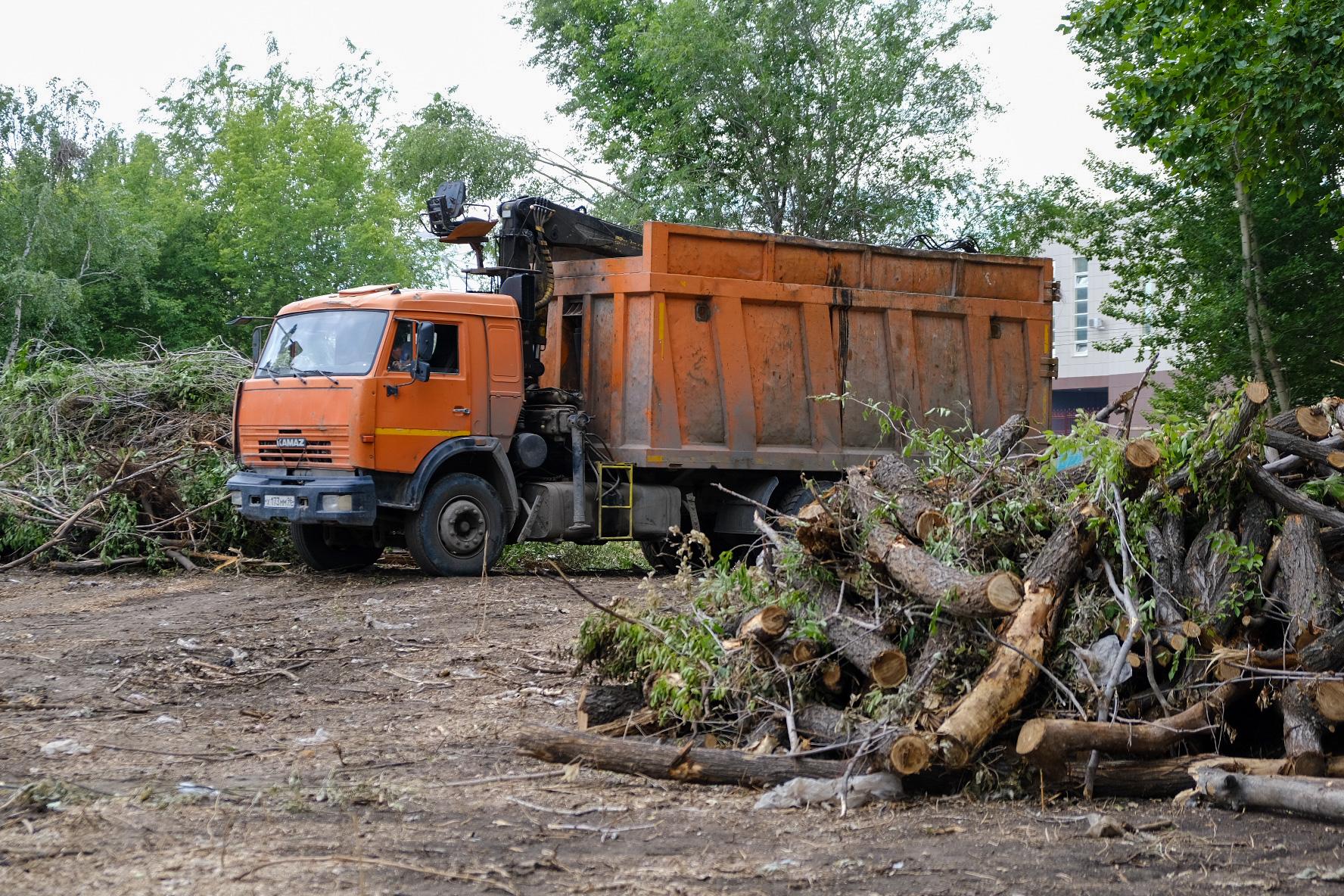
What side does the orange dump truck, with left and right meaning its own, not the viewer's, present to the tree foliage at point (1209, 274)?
back

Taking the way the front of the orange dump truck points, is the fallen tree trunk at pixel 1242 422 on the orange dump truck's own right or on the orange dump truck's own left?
on the orange dump truck's own left

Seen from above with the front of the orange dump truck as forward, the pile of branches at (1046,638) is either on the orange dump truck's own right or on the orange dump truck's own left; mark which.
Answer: on the orange dump truck's own left

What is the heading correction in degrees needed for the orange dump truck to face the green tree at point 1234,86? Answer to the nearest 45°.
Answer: approximately 135° to its left

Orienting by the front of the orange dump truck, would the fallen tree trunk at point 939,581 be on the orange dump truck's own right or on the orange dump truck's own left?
on the orange dump truck's own left

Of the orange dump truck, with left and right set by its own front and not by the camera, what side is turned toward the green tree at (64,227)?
right

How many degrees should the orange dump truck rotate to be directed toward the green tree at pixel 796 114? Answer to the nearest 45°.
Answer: approximately 135° to its right

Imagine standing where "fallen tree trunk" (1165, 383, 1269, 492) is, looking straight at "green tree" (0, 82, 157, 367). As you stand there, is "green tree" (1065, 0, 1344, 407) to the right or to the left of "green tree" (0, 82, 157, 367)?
right

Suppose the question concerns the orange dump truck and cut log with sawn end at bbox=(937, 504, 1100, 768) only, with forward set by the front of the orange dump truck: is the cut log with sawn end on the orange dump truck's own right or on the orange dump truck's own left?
on the orange dump truck's own left

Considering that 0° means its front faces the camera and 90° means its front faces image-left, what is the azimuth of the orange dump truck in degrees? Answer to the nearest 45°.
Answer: approximately 45°

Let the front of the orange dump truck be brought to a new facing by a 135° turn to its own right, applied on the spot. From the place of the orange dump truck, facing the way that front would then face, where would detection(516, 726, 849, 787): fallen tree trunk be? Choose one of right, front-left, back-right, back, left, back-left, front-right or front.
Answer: back
